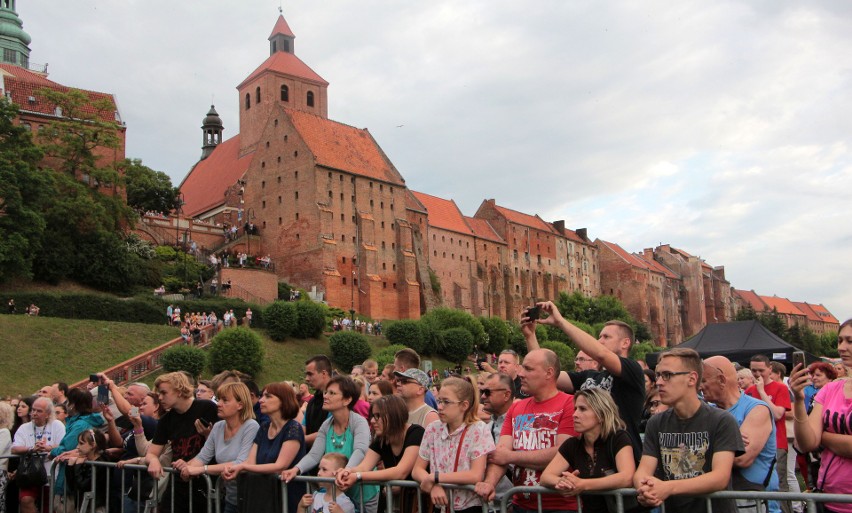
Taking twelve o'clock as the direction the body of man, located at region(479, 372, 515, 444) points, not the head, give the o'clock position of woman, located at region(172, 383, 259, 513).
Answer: The woman is roughly at 2 o'clock from the man.

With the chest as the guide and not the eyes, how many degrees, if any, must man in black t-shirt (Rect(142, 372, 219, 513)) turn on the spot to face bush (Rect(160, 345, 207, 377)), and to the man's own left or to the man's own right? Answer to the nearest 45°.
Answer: approximately 135° to the man's own right

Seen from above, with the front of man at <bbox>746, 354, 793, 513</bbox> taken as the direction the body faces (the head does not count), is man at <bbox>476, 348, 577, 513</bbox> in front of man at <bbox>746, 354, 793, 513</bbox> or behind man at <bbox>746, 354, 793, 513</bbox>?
in front

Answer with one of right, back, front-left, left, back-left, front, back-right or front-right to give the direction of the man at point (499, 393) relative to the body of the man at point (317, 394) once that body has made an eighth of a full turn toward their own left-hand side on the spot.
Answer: left

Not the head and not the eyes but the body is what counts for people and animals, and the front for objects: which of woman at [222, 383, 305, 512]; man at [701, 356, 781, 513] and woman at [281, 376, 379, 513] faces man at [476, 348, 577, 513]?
man at [701, 356, 781, 513]

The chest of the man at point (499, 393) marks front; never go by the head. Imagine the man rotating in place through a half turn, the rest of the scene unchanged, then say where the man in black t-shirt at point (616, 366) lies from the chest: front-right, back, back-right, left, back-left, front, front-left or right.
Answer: right

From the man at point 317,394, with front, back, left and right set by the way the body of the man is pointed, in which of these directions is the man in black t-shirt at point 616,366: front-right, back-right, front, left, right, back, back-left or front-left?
back-left

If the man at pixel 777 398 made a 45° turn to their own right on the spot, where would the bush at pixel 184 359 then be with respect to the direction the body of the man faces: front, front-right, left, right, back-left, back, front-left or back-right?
front-right
